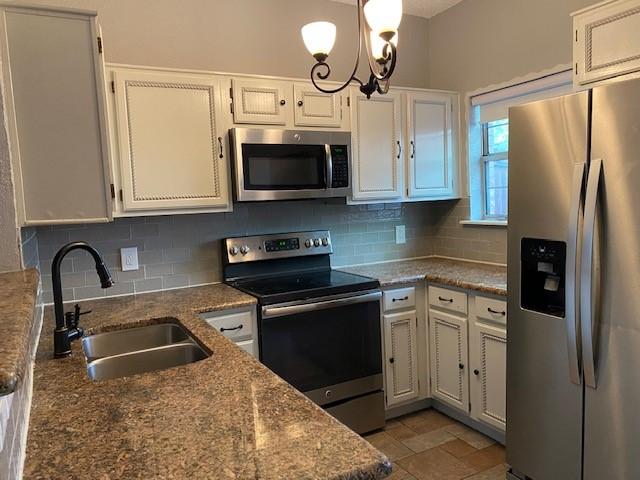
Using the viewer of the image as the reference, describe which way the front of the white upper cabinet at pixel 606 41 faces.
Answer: facing the viewer and to the left of the viewer

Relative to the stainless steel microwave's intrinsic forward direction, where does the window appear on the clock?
The window is roughly at 10 o'clock from the stainless steel microwave.

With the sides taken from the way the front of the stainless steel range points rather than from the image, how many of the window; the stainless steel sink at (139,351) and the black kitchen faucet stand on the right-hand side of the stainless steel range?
2

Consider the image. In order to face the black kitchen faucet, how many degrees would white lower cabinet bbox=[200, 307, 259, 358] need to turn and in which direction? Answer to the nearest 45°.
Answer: approximately 90° to its right

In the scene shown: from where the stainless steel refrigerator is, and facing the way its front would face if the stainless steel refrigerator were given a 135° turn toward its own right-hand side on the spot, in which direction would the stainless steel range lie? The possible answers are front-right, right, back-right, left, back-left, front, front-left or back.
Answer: left

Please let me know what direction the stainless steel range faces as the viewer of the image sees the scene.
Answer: facing the viewer and to the right of the viewer

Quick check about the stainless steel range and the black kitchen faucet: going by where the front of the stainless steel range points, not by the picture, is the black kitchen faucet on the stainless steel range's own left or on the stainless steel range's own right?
on the stainless steel range's own right

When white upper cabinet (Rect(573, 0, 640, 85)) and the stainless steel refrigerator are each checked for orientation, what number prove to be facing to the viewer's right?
0

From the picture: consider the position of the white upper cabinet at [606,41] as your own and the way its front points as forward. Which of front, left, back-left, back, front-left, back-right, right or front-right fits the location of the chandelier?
front

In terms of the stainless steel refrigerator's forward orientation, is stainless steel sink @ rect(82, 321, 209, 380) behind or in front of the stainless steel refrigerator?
in front

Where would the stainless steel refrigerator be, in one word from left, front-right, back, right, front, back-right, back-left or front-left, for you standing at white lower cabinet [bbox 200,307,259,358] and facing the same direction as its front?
front

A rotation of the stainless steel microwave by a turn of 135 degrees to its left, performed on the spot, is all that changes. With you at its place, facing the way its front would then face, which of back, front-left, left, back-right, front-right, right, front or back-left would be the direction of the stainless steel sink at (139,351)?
back-left

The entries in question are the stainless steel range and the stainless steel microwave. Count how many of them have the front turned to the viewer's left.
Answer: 0

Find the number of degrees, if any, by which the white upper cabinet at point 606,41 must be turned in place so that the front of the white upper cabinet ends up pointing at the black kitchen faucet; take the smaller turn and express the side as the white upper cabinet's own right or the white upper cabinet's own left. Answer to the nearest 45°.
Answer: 0° — it already faces it

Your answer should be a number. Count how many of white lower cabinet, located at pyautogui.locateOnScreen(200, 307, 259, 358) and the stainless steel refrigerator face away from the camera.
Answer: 0
